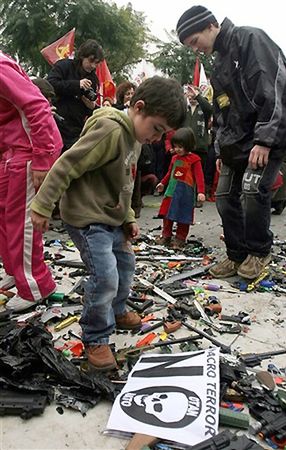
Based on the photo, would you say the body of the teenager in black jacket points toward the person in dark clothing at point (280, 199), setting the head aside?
no

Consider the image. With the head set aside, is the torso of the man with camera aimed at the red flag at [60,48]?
no

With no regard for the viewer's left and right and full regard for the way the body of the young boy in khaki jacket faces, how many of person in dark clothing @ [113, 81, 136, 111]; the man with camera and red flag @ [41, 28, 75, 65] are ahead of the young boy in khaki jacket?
0

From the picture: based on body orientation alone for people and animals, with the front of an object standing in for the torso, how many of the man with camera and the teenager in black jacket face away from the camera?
0

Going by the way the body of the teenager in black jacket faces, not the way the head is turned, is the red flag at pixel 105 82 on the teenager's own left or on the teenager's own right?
on the teenager's own right

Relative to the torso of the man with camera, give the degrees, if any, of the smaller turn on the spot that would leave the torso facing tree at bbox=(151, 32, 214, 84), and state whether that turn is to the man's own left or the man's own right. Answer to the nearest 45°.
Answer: approximately 135° to the man's own left

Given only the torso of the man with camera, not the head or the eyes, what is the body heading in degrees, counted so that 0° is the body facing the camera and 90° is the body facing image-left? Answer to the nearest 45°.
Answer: approximately 315°

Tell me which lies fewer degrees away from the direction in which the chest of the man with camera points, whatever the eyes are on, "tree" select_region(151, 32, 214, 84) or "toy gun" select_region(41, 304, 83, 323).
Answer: the toy gun

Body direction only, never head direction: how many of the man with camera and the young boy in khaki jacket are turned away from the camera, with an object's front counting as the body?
0

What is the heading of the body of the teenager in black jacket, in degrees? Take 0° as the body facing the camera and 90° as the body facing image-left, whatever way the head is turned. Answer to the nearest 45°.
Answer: approximately 45°

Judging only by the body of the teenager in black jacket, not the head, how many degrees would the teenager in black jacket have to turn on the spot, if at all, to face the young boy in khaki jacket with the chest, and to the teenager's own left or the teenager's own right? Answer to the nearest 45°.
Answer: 0° — they already face them

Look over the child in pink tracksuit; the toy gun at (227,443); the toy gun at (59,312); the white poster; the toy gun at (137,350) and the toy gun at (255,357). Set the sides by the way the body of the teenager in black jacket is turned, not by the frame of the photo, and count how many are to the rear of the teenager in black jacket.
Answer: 0

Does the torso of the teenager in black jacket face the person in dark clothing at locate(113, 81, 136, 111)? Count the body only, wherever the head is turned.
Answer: no

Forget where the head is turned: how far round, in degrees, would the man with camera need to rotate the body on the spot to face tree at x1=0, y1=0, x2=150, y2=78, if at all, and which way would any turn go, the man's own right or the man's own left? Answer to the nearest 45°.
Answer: approximately 135° to the man's own left

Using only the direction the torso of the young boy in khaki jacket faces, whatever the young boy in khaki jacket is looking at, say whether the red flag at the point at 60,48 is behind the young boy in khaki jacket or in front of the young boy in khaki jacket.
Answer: behind
